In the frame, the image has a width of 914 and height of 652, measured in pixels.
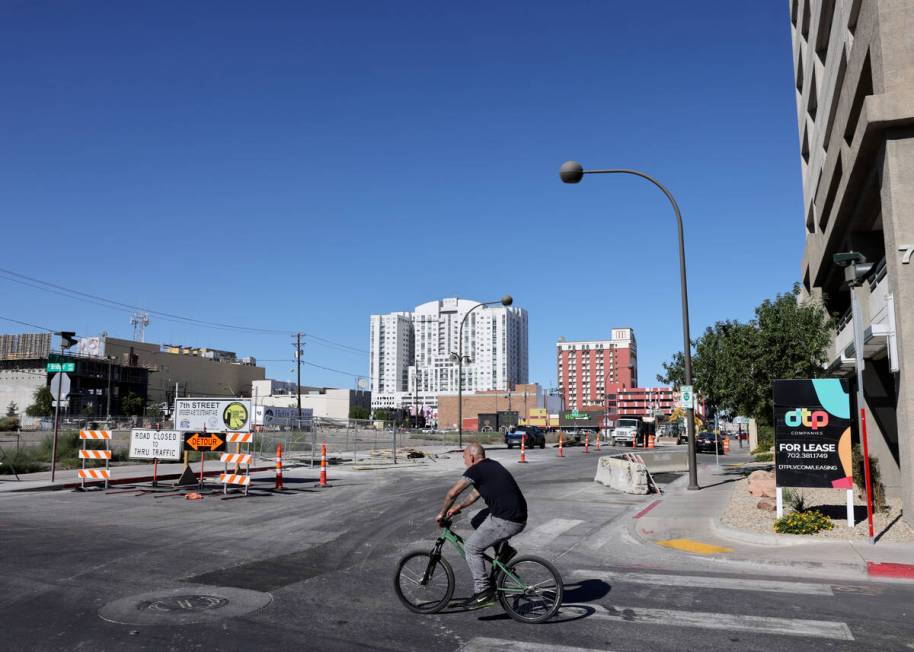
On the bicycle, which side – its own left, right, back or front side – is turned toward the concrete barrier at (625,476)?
right

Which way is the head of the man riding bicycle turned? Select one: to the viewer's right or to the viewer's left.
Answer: to the viewer's left

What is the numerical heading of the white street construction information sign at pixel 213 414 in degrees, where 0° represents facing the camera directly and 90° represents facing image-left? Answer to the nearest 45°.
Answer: approximately 0°

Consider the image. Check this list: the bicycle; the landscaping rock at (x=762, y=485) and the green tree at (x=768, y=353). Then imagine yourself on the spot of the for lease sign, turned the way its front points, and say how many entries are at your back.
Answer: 2

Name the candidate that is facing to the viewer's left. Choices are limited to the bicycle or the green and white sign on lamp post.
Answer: the bicycle

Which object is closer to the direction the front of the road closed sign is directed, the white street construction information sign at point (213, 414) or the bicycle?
the bicycle

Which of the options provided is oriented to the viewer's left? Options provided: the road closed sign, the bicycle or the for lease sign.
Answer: the bicycle
